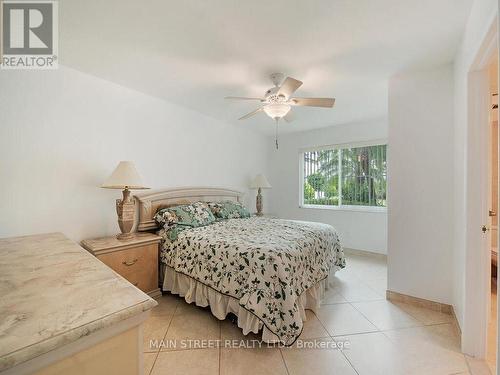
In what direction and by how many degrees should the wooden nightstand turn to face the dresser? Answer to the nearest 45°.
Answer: approximately 45° to its right

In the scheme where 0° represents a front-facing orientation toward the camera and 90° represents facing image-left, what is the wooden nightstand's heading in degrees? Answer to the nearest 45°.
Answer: approximately 315°

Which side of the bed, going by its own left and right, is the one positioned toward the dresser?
right

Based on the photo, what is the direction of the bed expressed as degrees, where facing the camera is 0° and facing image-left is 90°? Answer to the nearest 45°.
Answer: approximately 315°
